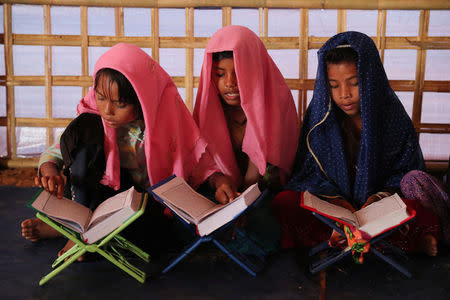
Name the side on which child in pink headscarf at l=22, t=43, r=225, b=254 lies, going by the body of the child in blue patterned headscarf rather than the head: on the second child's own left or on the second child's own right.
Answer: on the second child's own right

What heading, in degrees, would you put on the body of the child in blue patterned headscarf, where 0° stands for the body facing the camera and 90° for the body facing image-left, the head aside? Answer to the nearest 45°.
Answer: approximately 0°
